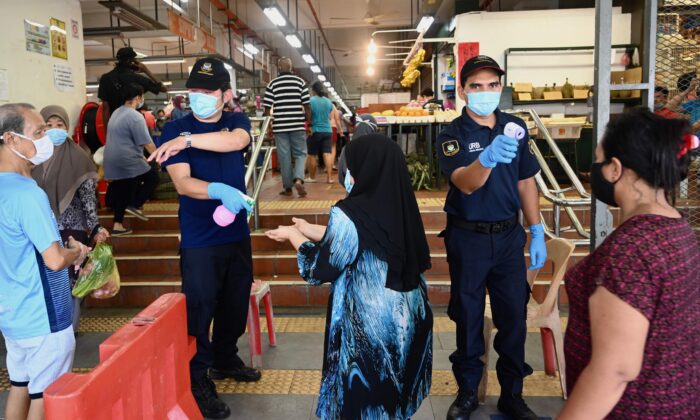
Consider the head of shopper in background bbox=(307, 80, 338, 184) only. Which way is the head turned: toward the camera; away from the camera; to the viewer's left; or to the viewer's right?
away from the camera

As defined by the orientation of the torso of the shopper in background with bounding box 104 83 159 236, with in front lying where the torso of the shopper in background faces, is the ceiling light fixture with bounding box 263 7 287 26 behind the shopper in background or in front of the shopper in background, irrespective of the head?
in front

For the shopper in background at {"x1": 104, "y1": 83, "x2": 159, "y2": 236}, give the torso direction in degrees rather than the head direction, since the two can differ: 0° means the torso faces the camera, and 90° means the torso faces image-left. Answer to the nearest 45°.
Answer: approximately 225°

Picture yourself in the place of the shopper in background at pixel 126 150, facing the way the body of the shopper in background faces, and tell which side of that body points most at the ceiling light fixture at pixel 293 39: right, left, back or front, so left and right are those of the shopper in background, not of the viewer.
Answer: front

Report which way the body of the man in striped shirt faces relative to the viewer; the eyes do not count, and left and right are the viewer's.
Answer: facing away from the viewer

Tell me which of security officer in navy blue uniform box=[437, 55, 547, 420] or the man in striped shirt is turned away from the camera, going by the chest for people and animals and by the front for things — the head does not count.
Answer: the man in striped shirt

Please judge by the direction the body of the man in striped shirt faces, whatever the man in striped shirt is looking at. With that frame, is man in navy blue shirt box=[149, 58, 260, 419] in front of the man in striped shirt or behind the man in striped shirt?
behind

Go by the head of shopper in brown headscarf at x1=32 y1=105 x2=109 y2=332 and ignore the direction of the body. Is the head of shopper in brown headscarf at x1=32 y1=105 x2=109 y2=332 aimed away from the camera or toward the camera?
toward the camera

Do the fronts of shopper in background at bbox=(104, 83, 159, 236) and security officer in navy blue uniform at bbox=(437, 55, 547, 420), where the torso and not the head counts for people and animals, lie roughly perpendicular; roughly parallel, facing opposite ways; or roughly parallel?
roughly parallel, facing opposite ways

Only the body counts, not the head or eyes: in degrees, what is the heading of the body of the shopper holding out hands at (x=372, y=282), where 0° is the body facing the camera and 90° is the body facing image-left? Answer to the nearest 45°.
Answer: approximately 135°

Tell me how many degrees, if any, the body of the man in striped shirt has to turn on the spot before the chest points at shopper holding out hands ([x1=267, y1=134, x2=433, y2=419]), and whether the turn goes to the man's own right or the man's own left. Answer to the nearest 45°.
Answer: approximately 180°

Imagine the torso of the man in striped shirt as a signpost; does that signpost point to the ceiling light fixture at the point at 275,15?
yes

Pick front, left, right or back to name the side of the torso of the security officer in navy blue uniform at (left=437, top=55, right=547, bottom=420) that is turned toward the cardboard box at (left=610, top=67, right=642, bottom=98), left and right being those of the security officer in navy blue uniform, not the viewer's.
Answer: back

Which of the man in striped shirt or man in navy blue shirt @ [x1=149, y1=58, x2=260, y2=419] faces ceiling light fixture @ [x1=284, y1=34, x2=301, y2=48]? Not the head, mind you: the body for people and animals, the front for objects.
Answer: the man in striped shirt

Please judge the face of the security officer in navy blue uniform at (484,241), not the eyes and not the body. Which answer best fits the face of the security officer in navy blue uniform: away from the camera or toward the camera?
toward the camera

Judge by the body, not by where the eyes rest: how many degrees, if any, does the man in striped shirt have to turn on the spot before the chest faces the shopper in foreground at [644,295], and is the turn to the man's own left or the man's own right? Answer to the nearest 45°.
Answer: approximately 180°

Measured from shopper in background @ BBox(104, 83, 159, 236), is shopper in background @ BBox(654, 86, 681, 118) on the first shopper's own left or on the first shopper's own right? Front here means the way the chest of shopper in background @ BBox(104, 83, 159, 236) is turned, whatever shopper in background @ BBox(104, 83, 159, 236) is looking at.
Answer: on the first shopper's own right
